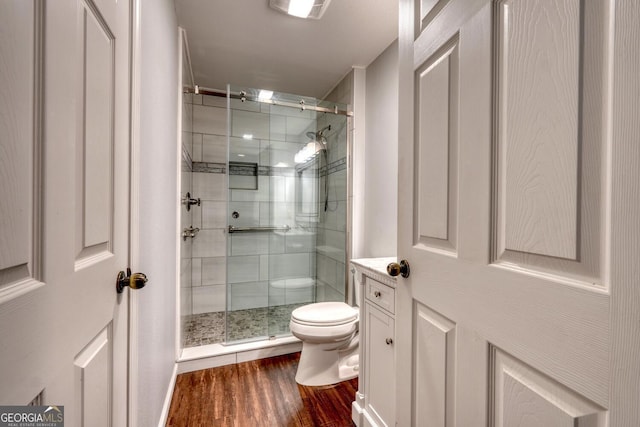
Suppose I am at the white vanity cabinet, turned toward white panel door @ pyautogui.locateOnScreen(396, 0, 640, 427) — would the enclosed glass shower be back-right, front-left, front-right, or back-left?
back-right

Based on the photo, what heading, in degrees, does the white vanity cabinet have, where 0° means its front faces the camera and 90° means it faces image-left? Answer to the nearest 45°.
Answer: approximately 45°

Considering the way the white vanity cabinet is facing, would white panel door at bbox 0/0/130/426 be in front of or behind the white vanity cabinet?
in front

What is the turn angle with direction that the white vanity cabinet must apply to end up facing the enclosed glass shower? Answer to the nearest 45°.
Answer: approximately 90° to its right

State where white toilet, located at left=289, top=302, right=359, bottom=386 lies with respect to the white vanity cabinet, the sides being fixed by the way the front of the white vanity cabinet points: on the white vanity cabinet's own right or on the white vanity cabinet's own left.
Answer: on the white vanity cabinet's own right

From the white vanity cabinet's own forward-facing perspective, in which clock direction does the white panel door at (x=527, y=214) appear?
The white panel door is roughly at 10 o'clock from the white vanity cabinet.
